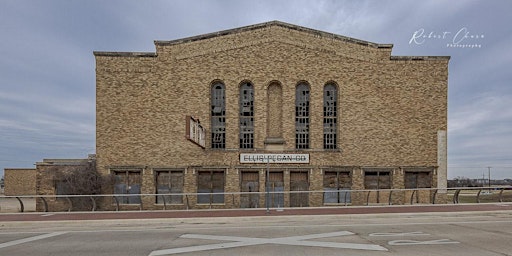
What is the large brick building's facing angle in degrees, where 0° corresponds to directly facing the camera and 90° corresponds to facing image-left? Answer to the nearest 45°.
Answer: approximately 0°
